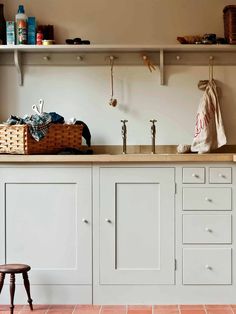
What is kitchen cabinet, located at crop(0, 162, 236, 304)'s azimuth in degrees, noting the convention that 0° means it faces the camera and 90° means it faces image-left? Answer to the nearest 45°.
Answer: approximately 0°

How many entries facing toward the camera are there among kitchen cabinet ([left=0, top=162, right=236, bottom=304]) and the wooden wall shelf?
2

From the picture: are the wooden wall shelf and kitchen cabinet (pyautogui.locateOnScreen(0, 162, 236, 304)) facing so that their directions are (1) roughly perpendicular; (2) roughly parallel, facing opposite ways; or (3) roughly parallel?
roughly parallel

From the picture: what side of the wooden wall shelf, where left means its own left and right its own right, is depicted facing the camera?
front
